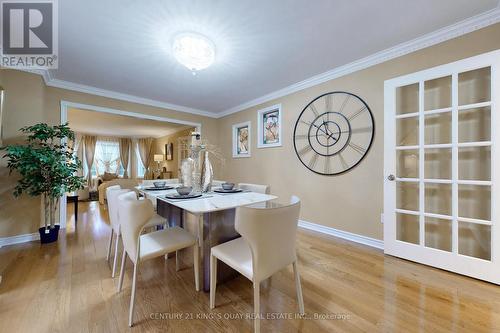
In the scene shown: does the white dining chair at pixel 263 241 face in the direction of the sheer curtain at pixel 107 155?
yes

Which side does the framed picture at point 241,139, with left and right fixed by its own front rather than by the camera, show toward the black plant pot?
front

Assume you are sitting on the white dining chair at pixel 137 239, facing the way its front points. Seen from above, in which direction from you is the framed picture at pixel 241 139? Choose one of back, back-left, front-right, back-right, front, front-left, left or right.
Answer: front

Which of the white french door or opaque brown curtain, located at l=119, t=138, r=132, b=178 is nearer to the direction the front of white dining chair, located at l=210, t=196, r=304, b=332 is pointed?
the opaque brown curtain

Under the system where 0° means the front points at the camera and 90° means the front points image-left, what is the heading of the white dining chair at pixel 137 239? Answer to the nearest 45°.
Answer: approximately 225°

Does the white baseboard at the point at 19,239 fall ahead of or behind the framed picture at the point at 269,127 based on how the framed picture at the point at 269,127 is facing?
ahead

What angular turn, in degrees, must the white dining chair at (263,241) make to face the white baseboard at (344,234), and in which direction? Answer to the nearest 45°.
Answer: approximately 90° to its right

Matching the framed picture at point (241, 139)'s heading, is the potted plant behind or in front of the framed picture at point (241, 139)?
in front

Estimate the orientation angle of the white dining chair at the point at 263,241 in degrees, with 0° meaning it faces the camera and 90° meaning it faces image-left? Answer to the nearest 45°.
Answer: approximately 135°

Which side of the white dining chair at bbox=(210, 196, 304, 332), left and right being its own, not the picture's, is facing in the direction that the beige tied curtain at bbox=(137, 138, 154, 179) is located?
front

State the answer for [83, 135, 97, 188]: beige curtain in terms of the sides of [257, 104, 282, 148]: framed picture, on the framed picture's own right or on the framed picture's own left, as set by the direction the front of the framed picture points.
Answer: on the framed picture's own right

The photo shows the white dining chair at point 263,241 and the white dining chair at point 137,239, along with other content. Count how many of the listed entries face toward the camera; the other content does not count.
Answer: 0

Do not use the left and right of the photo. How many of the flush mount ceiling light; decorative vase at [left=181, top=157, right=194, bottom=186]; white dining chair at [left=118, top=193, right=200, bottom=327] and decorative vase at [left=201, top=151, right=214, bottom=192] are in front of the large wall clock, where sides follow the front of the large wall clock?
4

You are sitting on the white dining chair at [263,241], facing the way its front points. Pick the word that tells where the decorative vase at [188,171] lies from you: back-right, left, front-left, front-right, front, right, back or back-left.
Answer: front

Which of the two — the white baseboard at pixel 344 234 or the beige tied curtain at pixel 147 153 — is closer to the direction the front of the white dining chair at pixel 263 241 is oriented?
the beige tied curtain

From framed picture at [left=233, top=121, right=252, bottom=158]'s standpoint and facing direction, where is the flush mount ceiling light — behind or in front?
in front
